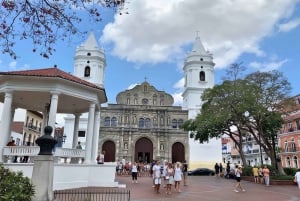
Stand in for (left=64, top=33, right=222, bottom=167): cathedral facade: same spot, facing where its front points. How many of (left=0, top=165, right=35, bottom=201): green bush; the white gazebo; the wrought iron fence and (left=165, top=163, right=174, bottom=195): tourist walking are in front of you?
4

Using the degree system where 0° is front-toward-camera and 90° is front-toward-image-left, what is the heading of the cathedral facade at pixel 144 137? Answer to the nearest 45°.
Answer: approximately 0°

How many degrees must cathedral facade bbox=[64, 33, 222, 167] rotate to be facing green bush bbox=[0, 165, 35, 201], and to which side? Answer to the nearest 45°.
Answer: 0° — it already faces it

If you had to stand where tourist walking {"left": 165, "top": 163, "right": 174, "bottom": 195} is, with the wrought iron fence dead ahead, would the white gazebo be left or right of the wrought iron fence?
right

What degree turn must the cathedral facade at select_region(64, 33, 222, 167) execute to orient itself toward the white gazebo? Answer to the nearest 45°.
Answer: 0° — it already faces it

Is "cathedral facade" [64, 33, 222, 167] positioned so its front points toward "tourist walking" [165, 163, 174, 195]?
yes

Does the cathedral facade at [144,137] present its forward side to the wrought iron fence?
yes
